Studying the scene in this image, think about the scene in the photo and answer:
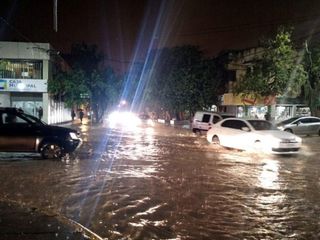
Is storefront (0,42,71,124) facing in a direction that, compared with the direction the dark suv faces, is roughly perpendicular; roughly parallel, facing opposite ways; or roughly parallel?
roughly perpendicular

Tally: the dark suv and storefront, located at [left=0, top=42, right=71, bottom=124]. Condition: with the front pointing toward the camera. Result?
1

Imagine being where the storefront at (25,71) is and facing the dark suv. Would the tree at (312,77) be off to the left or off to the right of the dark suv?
left

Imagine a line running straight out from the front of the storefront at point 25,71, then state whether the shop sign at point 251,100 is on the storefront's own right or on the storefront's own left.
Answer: on the storefront's own left

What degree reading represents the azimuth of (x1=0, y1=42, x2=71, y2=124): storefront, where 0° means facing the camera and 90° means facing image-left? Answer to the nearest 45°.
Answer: approximately 0°

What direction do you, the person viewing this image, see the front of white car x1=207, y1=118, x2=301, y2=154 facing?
facing the viewer and to the right of the viewer

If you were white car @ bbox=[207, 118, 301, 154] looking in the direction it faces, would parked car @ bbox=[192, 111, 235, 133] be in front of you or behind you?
behind

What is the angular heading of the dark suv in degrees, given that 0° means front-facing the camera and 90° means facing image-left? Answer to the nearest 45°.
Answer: approximately 270°

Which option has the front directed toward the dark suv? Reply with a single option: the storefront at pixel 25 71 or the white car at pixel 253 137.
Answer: the storefront

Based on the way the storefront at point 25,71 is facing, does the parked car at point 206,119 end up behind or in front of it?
in front
